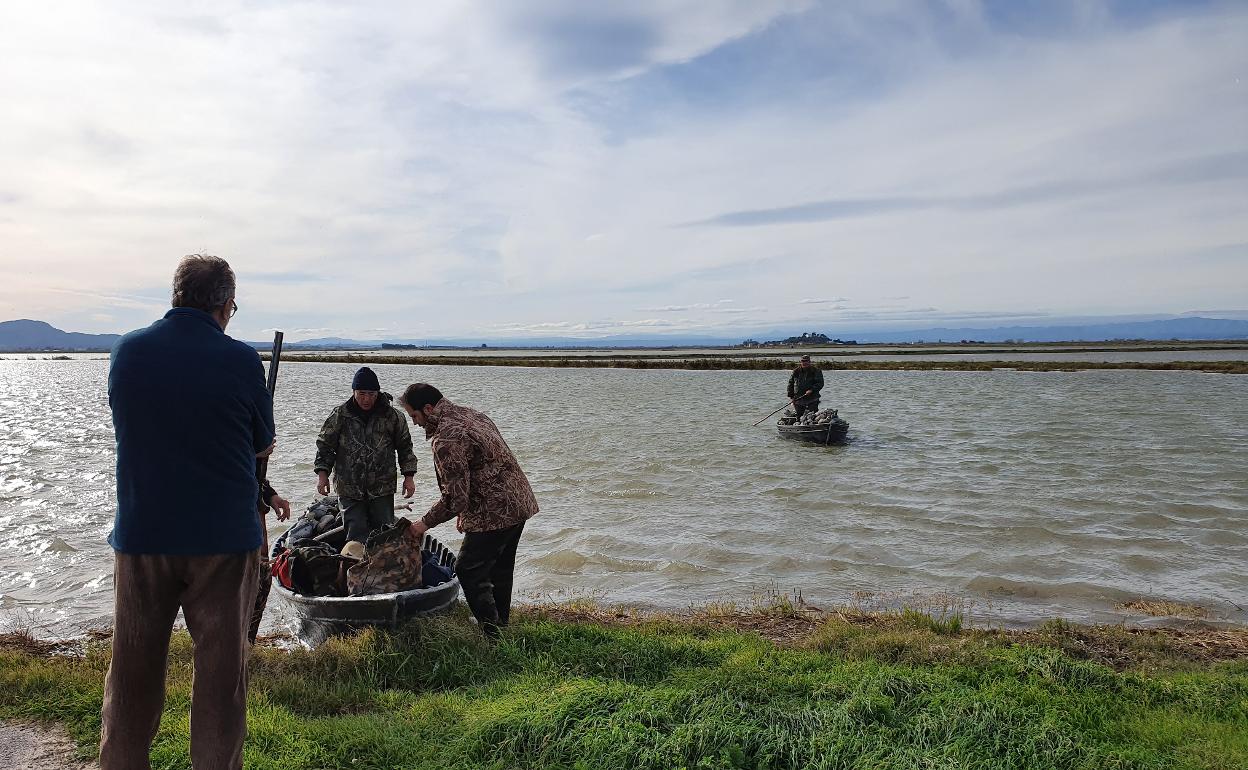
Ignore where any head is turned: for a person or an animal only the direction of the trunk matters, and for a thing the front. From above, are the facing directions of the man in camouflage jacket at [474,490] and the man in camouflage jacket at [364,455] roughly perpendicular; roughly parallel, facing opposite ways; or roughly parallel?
roughly perpendicular

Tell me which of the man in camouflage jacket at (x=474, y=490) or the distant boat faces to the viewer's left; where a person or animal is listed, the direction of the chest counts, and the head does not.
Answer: the man in camouflage jacket

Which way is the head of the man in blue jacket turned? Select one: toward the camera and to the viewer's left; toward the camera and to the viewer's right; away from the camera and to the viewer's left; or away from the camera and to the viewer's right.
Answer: away from the camera and to the viewer's right

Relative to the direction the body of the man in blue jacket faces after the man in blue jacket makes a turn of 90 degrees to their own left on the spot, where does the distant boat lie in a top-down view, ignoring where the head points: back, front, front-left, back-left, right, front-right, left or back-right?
back-right

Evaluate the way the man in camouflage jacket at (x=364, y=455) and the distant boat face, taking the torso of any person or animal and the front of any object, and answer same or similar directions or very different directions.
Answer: same or similar directions

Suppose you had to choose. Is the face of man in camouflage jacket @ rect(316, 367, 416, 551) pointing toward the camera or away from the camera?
toward the camera

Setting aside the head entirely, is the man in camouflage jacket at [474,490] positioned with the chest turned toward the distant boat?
no

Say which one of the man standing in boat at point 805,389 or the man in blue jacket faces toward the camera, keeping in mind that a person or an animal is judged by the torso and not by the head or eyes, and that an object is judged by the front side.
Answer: the man standing in boat

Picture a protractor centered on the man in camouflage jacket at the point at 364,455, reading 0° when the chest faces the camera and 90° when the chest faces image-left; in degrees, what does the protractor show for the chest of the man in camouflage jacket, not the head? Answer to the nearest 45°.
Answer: approximately 0°

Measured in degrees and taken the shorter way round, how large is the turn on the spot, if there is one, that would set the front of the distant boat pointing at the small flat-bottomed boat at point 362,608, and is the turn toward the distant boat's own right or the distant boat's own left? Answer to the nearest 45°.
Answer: approximately 45° to the distant boat's own right

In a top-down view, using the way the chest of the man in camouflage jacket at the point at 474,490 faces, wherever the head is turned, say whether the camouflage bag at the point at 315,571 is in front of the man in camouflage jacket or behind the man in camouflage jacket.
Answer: in front

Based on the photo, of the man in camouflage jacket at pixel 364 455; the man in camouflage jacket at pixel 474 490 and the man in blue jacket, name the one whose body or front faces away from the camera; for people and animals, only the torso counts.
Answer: the man in blue jacket

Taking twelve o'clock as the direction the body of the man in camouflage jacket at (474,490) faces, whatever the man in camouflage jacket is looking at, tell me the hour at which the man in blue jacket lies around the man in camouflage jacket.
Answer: The man in blue jacket is roughly at 10 o'clock from the man in camouflage jacket.

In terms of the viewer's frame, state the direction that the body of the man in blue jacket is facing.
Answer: away from the camera

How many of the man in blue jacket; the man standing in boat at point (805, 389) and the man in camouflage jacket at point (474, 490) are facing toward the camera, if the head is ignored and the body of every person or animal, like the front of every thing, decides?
1

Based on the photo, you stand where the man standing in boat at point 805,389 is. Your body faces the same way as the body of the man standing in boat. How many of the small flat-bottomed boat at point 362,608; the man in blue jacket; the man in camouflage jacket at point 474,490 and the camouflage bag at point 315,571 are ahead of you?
4

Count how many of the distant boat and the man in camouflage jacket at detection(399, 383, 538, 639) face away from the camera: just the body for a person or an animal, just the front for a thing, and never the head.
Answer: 0

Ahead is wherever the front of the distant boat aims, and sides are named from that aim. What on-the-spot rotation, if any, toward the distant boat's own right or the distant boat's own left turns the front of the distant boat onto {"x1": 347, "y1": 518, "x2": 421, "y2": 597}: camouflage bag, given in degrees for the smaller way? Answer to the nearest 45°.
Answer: approximately 45° to the distant boat's own right

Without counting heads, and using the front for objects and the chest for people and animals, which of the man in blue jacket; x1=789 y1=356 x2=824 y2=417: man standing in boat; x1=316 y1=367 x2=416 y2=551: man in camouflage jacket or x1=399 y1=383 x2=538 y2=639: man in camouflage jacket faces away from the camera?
the man in blue jacket

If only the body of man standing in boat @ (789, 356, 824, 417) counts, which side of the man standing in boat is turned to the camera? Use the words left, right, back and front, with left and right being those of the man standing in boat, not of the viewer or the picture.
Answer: front

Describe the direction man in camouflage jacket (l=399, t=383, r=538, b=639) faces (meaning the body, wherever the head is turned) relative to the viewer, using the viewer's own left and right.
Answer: facing to the left of the viewer

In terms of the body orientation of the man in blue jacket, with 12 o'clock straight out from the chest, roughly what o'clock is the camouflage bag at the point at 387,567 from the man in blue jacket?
The camouflage bag is roughly at 1 o'clock from the man in blue jacket.
